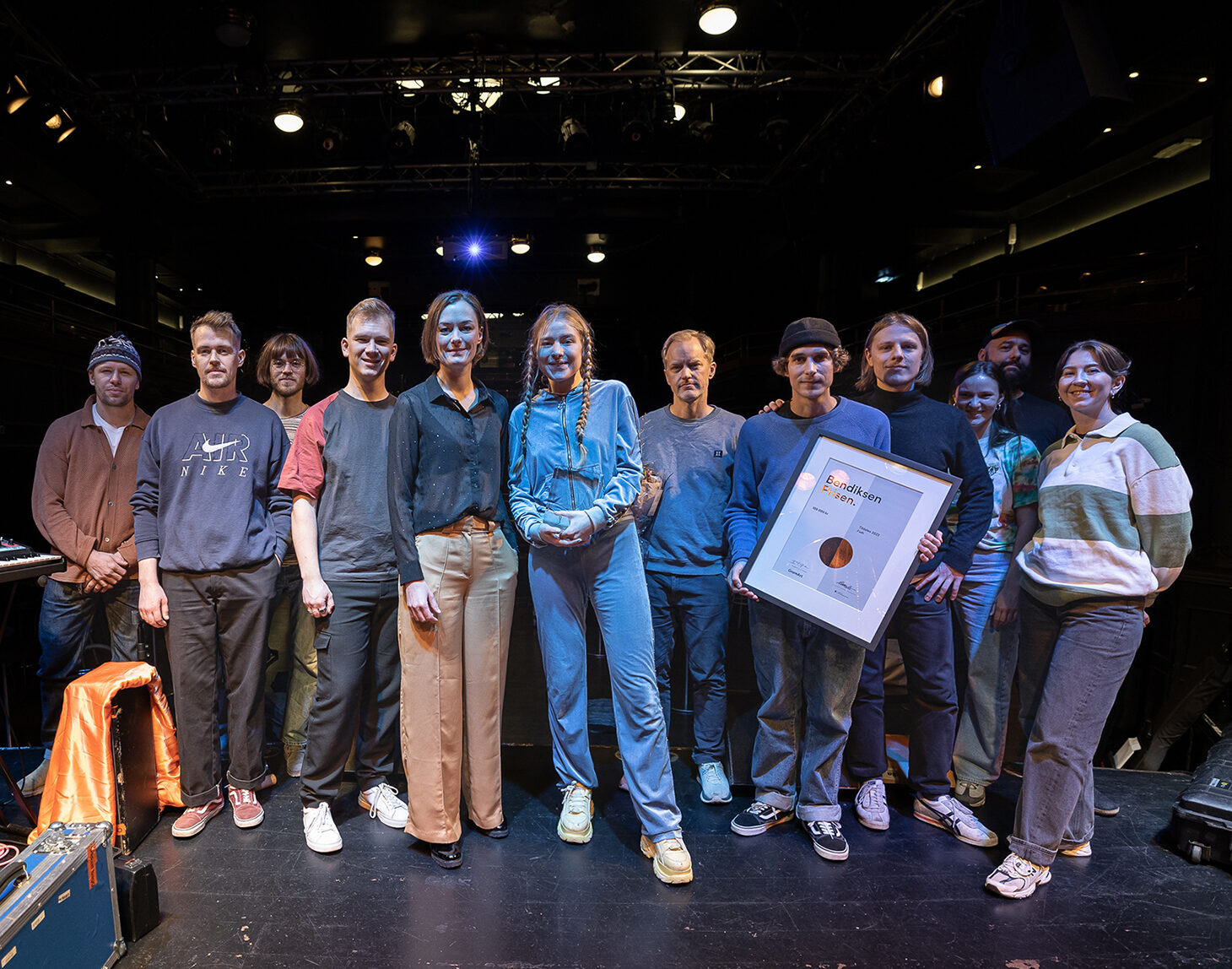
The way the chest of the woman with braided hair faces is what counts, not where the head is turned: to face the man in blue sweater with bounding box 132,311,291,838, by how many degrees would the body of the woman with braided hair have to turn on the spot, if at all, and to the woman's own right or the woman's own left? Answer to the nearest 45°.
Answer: approximately 90° to the woman's own right

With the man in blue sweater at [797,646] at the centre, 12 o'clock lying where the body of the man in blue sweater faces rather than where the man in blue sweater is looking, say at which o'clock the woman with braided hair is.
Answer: The woman with braided hair is roughly at 2 o'clock from the man in blue sweater.

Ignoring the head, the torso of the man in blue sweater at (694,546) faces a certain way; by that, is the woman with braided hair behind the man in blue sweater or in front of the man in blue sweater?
in front

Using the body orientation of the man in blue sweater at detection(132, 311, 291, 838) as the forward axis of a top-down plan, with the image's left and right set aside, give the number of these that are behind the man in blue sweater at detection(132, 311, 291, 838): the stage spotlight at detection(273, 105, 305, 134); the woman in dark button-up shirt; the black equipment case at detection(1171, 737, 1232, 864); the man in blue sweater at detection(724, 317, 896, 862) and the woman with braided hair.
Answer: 1

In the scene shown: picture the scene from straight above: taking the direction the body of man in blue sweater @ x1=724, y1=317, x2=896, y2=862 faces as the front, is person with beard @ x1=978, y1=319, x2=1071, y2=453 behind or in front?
behind

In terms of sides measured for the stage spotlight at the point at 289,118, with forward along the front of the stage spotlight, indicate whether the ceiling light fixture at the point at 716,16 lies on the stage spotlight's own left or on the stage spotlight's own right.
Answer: on the stage spotlight's own left

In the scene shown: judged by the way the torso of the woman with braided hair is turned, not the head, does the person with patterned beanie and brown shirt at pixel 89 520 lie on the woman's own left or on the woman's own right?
on the woman's own right

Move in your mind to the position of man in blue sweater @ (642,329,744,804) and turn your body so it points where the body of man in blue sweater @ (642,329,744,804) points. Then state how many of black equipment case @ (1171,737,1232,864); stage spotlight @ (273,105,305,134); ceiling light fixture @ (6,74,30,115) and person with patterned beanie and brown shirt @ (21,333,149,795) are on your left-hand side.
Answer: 1
